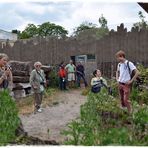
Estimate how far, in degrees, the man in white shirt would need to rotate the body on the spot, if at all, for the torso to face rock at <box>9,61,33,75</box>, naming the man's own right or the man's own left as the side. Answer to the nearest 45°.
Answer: approximately 90° to the man's own right

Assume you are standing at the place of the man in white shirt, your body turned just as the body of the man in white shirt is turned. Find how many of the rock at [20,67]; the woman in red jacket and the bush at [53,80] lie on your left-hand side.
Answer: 0

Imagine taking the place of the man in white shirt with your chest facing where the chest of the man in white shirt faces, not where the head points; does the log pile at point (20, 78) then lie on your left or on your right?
on your right

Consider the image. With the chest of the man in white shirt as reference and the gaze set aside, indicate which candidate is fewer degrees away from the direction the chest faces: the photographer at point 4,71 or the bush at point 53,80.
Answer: the photographer

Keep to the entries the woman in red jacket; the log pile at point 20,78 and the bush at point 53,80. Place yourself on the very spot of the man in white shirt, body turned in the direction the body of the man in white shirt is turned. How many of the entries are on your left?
0

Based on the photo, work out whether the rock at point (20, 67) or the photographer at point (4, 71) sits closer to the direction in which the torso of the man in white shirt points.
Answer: the photographer

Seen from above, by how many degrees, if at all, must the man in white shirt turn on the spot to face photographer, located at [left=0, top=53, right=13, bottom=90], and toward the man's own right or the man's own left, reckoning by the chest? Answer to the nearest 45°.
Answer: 0° — they already face them

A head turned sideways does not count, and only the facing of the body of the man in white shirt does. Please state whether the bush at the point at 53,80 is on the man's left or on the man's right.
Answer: on the man's right
